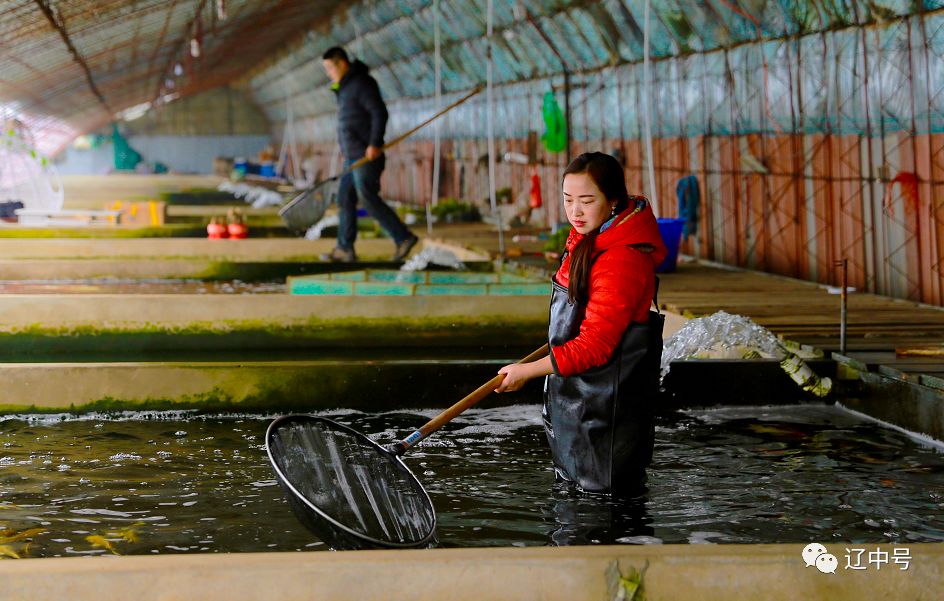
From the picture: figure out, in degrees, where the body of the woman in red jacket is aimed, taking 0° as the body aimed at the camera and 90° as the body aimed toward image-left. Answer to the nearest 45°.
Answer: approximately 45°

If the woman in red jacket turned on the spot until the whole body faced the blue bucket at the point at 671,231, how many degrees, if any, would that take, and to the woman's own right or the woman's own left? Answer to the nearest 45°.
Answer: approximately 135° to the woman's own right

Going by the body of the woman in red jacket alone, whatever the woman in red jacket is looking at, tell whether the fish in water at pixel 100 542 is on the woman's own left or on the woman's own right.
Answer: on the woman's own right

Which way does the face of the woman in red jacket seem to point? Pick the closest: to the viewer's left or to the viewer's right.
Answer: to the viewer's left

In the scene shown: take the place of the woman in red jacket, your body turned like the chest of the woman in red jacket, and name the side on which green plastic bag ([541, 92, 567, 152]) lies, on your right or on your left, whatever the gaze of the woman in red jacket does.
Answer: on your right

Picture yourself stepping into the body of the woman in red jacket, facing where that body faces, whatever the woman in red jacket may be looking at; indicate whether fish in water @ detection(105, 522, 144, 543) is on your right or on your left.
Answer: on your right

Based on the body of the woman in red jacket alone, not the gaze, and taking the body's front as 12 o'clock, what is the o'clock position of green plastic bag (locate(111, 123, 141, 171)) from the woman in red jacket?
The green plastic bag is roughly at 4 o'clock from the woman in red jacket.

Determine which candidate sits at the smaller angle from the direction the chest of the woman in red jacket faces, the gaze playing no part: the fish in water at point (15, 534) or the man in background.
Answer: the fish in water

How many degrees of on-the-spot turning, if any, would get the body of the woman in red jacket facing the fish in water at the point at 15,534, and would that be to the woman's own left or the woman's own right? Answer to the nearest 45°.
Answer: approximately 45° to the woman's own right

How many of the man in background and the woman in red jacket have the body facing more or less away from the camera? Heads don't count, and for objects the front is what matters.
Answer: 0
